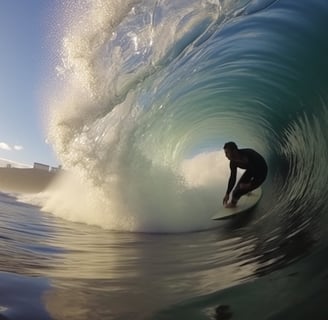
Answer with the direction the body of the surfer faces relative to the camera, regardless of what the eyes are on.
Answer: to the viewer's left
